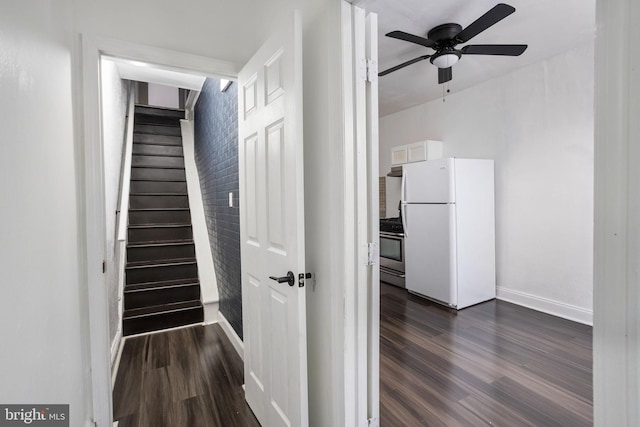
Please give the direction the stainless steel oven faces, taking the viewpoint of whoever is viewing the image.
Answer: facing the viewer and to the left of the viewer

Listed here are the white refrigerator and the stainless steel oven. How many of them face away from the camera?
0

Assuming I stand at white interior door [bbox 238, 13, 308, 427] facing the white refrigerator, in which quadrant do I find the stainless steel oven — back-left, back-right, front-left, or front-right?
front-left

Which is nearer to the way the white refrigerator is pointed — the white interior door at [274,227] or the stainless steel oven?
the white interior door

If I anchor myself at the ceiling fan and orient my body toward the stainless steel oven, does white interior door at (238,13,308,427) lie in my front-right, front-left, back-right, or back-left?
back-left

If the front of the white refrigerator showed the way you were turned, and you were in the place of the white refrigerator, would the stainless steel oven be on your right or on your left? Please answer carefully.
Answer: on your right

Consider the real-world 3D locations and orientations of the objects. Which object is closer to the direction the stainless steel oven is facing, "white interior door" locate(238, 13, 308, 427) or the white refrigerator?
the white interior door

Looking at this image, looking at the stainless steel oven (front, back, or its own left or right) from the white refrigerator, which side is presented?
left

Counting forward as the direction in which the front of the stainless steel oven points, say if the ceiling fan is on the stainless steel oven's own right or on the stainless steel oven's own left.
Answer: on the stainless steel oven's own left
